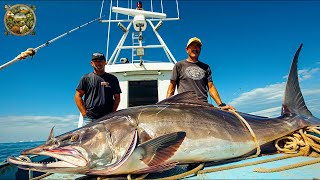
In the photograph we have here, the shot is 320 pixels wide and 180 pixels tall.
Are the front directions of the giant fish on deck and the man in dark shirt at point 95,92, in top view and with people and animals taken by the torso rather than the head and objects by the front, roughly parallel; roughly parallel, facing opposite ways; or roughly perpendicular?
roughly perpendicular

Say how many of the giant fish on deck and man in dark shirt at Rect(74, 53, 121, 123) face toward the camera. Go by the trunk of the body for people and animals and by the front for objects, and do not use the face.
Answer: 1

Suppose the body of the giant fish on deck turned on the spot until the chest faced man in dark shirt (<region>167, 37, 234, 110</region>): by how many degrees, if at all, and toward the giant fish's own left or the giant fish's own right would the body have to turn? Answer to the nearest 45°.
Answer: approximately 90° to the giant fish's own right

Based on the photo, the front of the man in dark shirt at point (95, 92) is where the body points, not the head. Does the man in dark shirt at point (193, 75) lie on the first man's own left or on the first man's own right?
on the first man's own left

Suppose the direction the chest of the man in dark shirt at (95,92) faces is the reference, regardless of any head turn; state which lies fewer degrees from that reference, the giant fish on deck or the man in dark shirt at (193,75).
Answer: the giant fish on deck

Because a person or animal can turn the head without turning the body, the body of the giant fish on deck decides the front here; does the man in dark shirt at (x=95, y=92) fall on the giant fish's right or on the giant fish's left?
on the giant fish's right

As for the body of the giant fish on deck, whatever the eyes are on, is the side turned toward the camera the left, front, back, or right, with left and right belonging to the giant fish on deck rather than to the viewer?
left

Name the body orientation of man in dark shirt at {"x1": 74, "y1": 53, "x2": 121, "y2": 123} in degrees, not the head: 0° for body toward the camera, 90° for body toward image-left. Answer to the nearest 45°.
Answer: approximately 0°

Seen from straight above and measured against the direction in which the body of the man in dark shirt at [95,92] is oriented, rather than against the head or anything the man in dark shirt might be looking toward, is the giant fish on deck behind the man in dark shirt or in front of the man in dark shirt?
in front
